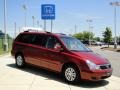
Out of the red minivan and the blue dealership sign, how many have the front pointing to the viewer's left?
0

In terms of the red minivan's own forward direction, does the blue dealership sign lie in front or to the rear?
to the rear

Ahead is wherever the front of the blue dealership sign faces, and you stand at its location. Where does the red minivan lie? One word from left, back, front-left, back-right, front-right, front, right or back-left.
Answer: front

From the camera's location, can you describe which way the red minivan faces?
facing the viewer and to the right of the viewer

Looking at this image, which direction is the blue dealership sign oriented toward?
toward the camera
